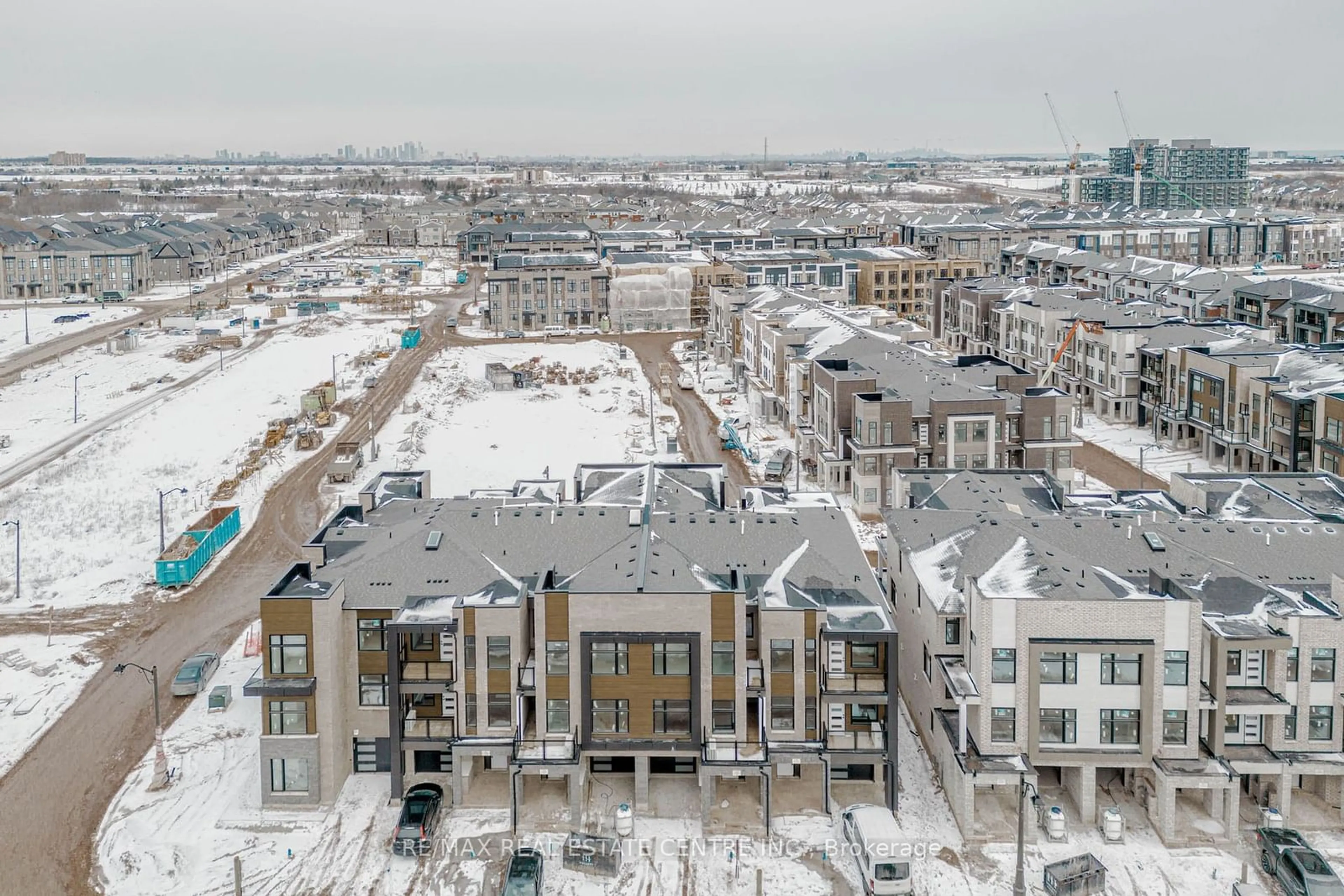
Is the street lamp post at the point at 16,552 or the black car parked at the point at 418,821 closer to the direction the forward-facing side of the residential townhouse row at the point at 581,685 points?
the black car parked

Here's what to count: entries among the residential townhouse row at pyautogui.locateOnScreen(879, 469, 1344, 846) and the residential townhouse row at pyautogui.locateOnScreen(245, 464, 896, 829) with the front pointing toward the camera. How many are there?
2

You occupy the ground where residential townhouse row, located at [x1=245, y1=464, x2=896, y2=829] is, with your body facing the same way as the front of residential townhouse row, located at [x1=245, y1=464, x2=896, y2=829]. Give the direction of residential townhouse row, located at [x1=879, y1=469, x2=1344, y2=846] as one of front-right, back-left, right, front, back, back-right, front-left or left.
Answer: left

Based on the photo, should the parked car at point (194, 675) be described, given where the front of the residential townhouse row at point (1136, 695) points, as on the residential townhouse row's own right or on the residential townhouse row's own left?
on the residential townhouse row's own right

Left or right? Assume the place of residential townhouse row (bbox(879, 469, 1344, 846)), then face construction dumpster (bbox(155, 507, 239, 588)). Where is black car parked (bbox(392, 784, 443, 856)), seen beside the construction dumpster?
left

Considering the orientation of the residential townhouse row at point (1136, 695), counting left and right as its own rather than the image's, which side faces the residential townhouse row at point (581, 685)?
right

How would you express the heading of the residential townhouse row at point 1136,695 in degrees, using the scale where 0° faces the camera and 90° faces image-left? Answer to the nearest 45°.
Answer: approximately 0°

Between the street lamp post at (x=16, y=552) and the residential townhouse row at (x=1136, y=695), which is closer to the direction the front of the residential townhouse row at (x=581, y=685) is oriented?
the residential townhouse row
